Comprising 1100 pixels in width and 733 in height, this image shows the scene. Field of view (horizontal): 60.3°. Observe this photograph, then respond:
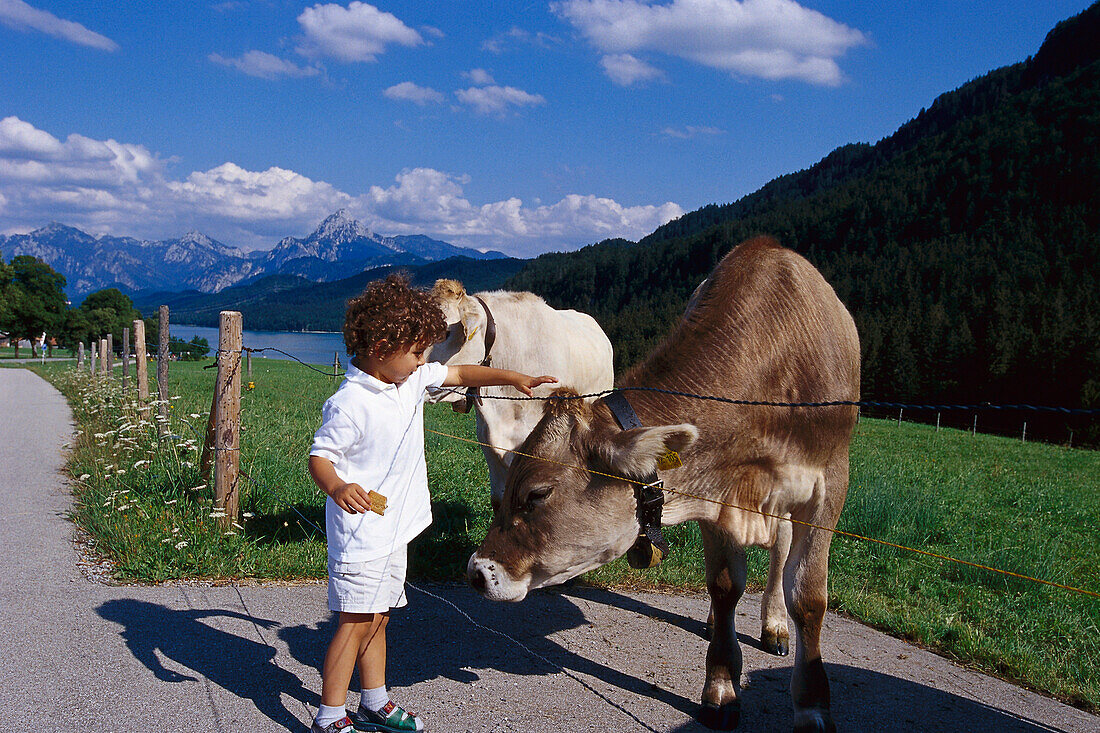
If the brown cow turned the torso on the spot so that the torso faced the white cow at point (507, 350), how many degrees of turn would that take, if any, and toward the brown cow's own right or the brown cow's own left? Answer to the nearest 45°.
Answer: approximately 90° to the brown cow's own right

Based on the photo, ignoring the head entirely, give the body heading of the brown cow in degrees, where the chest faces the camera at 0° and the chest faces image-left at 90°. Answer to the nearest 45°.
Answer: approximately 45°

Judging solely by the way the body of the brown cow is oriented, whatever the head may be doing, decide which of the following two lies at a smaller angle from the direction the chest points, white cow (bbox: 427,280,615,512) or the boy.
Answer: the boy

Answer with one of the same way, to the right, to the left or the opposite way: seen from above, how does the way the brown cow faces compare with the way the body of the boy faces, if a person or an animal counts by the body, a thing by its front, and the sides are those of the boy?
to the right

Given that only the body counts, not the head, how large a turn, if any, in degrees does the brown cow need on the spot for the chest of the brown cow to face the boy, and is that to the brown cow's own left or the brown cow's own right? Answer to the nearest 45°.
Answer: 0° — it already faces them

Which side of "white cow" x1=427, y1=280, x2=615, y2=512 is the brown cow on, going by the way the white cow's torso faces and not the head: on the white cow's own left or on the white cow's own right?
on the white cow's own left

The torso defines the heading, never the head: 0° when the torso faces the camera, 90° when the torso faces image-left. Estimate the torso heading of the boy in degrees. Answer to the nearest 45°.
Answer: approximately 315°

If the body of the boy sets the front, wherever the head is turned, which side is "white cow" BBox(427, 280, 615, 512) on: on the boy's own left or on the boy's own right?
on the boy's own left

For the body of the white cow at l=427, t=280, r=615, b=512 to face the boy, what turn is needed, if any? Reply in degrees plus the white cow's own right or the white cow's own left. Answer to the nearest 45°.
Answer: approximately 45° to the white cow's own left
